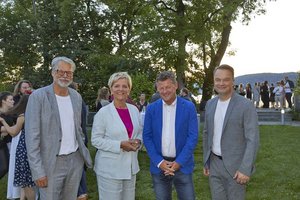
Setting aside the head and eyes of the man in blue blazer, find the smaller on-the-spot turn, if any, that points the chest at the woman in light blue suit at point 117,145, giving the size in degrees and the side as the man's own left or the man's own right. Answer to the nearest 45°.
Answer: approximately 90° to the man's own right

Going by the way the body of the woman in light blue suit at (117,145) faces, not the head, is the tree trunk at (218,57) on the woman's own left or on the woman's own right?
on the woman's own left

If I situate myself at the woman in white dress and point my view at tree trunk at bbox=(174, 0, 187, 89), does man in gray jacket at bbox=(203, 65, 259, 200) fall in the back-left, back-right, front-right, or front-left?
back-right

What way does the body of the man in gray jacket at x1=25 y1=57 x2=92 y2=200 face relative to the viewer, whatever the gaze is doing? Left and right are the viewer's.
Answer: facing the viewer and to the right of the viewer

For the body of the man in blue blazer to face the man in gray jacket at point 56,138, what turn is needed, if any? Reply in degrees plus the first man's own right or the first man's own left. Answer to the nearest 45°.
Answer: approximately 90° to the first man's own right

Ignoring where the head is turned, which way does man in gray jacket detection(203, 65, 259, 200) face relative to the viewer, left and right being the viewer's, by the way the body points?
facing the viewer and to the left of the viewer
